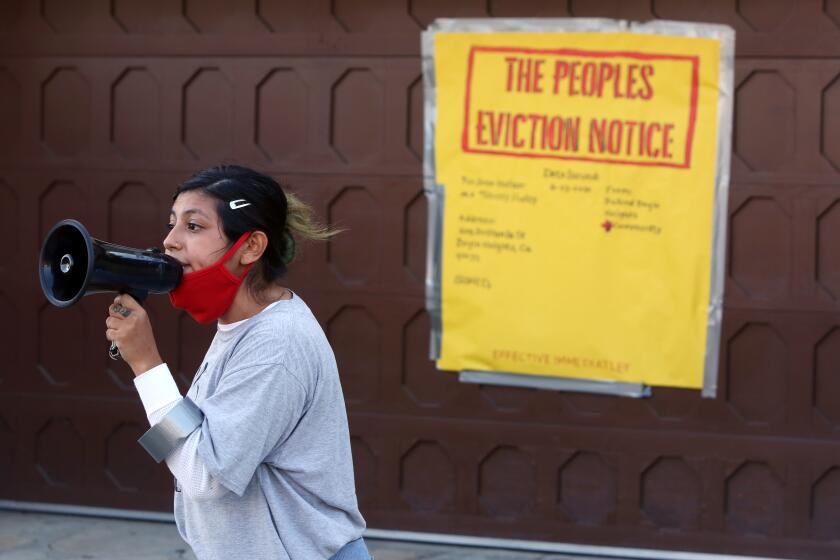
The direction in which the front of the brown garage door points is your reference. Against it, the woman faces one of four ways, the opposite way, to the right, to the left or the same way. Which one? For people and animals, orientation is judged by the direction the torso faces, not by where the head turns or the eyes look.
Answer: to the right

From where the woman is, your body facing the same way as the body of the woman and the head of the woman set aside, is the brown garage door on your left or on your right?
on your right

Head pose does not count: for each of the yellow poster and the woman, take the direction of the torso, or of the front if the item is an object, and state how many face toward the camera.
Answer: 1

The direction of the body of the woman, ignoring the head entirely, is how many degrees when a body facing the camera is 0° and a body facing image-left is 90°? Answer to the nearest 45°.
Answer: approximately 90°

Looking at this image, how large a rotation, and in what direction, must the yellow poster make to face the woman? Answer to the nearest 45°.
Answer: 0° — it already faces them

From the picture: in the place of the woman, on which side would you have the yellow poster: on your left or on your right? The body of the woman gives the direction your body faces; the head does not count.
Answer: on your right

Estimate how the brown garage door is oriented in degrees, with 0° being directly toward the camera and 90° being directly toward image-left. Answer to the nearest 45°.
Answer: approximately 0°

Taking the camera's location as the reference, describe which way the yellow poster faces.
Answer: facing the viewer

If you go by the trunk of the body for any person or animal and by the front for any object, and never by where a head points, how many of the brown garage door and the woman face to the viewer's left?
1

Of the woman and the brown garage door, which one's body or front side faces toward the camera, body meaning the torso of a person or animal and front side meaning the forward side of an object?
the brown garage door

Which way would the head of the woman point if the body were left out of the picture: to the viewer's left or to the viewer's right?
to the viewer's left

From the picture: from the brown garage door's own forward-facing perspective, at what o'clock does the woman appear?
The woman is roughly at 12 o'clock from the brown garage door.
